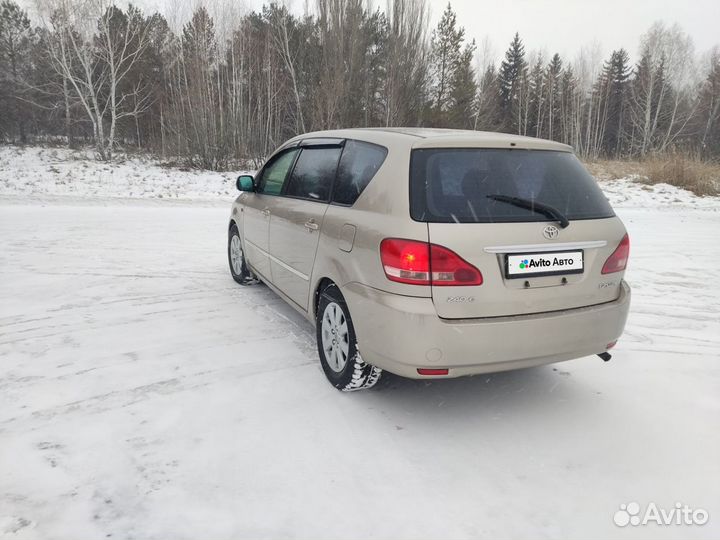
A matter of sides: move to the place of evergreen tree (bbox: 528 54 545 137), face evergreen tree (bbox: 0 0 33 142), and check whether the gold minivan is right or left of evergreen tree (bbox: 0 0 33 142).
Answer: left

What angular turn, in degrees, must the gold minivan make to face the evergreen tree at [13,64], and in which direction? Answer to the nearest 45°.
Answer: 0° — it already faces it

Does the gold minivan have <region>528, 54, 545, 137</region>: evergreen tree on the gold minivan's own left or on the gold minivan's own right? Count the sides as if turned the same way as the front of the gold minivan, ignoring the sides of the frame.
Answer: on the gold minivan's own right

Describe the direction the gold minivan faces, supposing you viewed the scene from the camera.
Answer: facing away from the viewer and to the left of the viewer

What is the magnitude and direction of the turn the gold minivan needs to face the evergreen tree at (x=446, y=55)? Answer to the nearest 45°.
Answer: approximately 45° to its right

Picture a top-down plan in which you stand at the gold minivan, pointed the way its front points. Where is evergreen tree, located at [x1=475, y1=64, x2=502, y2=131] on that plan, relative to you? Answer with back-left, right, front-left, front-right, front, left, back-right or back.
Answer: front-right

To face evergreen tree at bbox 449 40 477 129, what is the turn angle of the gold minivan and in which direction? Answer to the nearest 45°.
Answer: approximately 45° to its right
